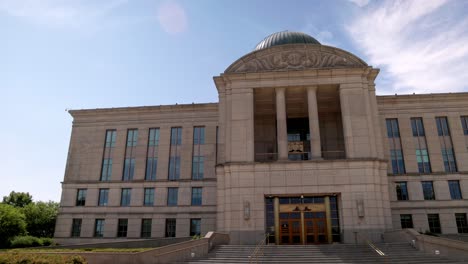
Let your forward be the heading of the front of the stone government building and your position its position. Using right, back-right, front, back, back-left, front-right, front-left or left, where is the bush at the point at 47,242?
right

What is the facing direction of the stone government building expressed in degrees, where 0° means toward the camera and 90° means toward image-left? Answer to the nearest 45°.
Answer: approximately 0°

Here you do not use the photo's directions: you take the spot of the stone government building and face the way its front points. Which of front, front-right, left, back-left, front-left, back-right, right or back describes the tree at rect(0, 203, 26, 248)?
right

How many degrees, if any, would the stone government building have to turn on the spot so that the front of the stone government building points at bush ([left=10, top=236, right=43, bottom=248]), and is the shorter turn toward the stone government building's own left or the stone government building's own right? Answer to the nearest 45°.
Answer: approximately 90° to the stone government building's own right

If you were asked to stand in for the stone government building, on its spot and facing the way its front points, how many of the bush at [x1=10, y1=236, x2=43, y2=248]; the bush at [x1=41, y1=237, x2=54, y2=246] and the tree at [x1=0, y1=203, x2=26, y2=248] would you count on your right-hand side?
3
